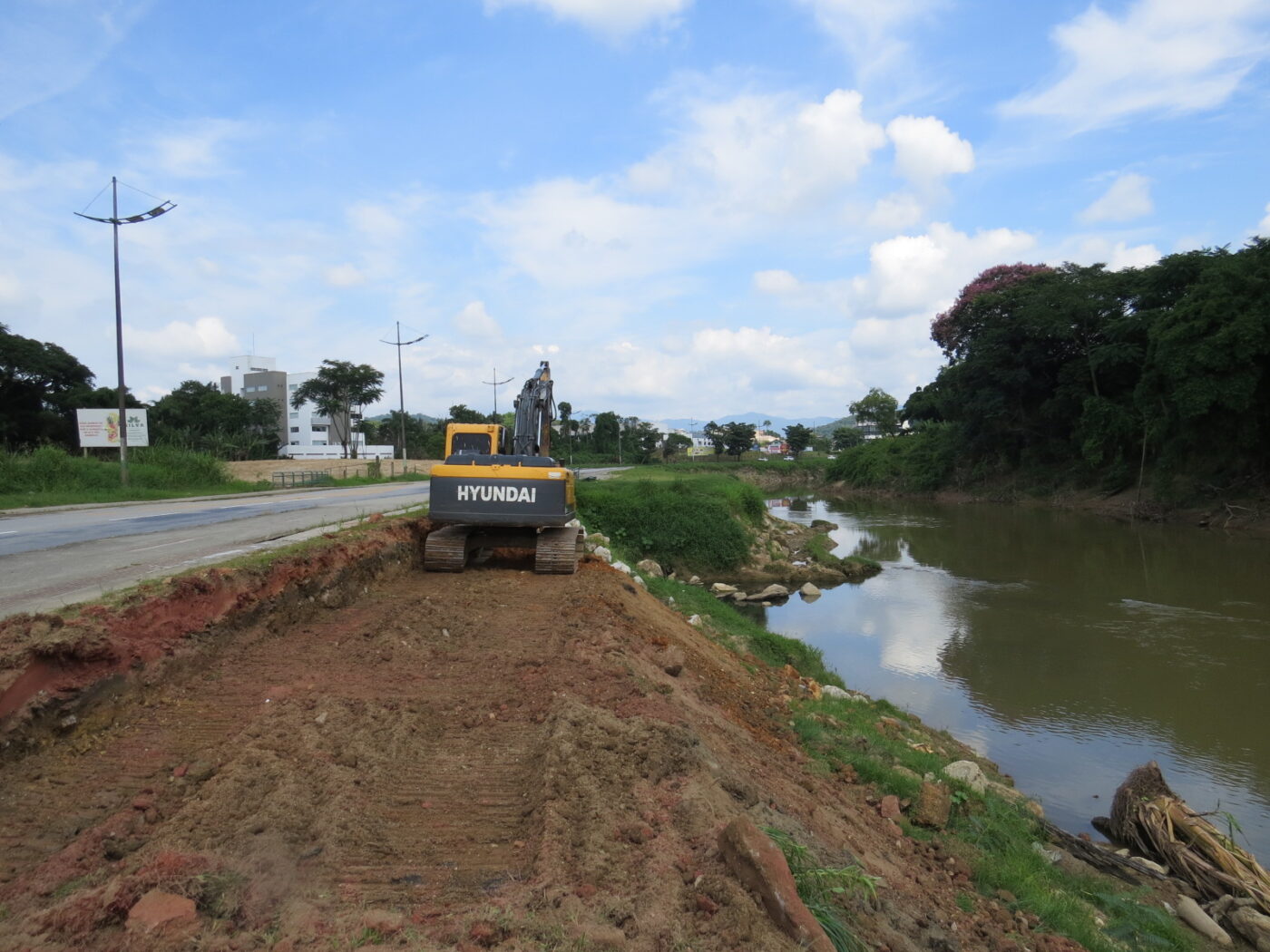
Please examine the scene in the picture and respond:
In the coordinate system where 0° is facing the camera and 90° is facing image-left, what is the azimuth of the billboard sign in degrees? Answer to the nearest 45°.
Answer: approximately 0°

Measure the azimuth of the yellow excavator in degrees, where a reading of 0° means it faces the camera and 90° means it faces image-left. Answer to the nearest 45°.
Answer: approximately 180°

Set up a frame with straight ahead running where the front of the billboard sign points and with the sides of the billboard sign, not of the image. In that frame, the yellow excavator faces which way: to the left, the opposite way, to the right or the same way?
the opposite way

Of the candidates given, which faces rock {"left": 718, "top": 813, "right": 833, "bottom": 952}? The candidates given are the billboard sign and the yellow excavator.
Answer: the billboard sign

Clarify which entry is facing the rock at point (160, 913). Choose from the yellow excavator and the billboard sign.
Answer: the billboard sign

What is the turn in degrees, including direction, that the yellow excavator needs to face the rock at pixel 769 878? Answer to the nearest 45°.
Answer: approximately 180°

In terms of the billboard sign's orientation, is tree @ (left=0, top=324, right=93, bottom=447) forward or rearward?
rearward

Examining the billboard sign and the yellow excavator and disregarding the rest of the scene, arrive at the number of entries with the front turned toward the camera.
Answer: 1

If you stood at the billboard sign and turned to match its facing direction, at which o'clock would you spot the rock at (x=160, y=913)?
The rock is roughly at 12 o'clock from the billboard sign.

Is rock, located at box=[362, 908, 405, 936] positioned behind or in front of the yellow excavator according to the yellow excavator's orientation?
behind

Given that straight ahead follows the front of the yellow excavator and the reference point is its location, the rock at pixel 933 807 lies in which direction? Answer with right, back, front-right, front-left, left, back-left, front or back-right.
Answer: back-right

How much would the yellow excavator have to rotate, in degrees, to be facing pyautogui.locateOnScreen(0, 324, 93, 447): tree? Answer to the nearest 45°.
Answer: approximately 45° to its left
